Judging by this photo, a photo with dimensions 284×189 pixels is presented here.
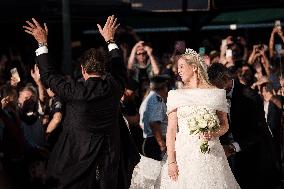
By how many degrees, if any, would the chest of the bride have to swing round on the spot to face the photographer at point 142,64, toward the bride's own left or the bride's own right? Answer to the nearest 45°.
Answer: approximately 180°

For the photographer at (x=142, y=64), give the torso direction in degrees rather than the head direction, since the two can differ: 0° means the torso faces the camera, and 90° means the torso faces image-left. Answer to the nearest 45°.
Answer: approximately 0°

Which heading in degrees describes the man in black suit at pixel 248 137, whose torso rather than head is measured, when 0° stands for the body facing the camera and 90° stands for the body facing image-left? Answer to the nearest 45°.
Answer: approximately 90°

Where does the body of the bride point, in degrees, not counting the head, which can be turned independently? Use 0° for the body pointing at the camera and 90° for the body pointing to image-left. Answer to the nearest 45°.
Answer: approximately 0°
